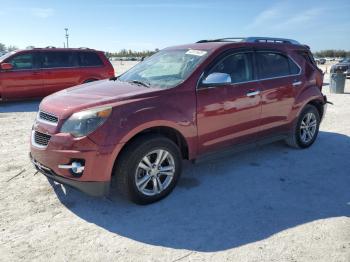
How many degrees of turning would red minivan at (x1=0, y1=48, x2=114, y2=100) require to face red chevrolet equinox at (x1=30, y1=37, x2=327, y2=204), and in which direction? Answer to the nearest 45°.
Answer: approximately 90° to its left

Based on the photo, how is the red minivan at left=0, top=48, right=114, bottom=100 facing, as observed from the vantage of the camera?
facing to the left of the viewer

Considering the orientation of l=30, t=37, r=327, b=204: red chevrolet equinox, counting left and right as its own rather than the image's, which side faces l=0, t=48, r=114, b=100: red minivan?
right
